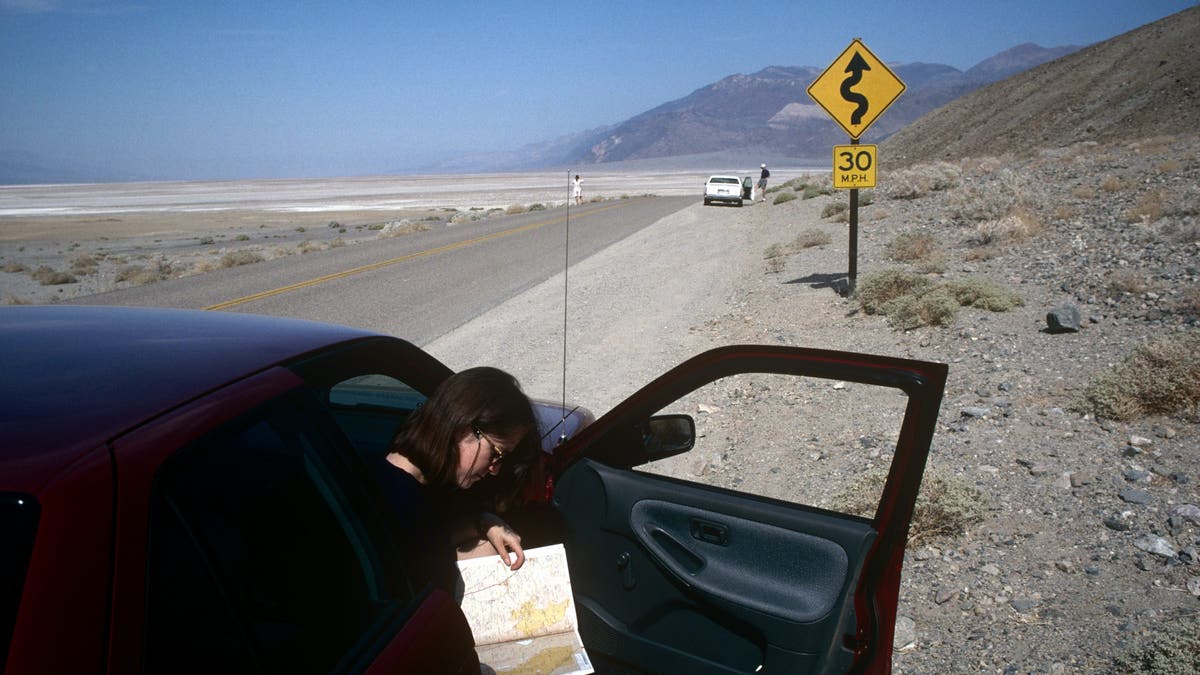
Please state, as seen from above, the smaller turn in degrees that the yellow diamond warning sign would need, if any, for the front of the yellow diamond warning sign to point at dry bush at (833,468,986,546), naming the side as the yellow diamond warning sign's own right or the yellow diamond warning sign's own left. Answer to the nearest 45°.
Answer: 0° — it already faces it

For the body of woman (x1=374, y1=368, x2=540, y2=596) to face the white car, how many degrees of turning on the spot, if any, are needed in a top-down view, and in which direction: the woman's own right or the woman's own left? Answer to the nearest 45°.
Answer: approximately 90° to the woman's own left

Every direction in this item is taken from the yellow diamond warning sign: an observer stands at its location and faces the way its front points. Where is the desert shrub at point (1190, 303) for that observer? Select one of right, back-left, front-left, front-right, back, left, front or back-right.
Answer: front-left

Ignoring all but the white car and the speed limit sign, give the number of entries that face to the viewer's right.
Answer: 0

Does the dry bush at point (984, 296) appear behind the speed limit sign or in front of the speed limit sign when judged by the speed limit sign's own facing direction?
in front

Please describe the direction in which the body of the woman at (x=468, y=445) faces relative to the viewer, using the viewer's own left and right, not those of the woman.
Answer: facing to the right of the viewer

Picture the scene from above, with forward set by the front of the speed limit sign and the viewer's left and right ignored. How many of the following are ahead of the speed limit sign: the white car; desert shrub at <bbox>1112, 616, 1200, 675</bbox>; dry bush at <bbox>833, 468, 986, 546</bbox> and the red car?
3

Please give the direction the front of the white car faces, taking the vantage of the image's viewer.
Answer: facing away from the viewer

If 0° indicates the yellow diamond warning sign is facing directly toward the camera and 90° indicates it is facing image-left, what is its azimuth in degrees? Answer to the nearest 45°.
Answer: approximately 0°

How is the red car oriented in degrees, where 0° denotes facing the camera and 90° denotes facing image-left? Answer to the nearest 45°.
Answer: approximately 225°

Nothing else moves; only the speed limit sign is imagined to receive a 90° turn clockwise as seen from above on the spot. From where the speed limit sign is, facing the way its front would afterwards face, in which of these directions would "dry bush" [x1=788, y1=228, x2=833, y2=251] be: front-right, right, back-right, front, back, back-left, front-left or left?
right

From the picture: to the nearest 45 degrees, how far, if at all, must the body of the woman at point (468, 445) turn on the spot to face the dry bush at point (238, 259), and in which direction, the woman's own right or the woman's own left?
approximately 90° to the woman's own left

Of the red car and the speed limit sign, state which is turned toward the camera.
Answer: the speed limit sign

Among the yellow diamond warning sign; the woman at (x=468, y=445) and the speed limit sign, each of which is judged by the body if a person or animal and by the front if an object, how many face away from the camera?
0

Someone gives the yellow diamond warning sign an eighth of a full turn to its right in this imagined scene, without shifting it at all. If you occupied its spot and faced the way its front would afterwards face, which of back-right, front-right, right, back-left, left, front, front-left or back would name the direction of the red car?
front-left

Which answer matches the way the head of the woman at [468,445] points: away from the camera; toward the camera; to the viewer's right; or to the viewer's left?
to the viewer's right
